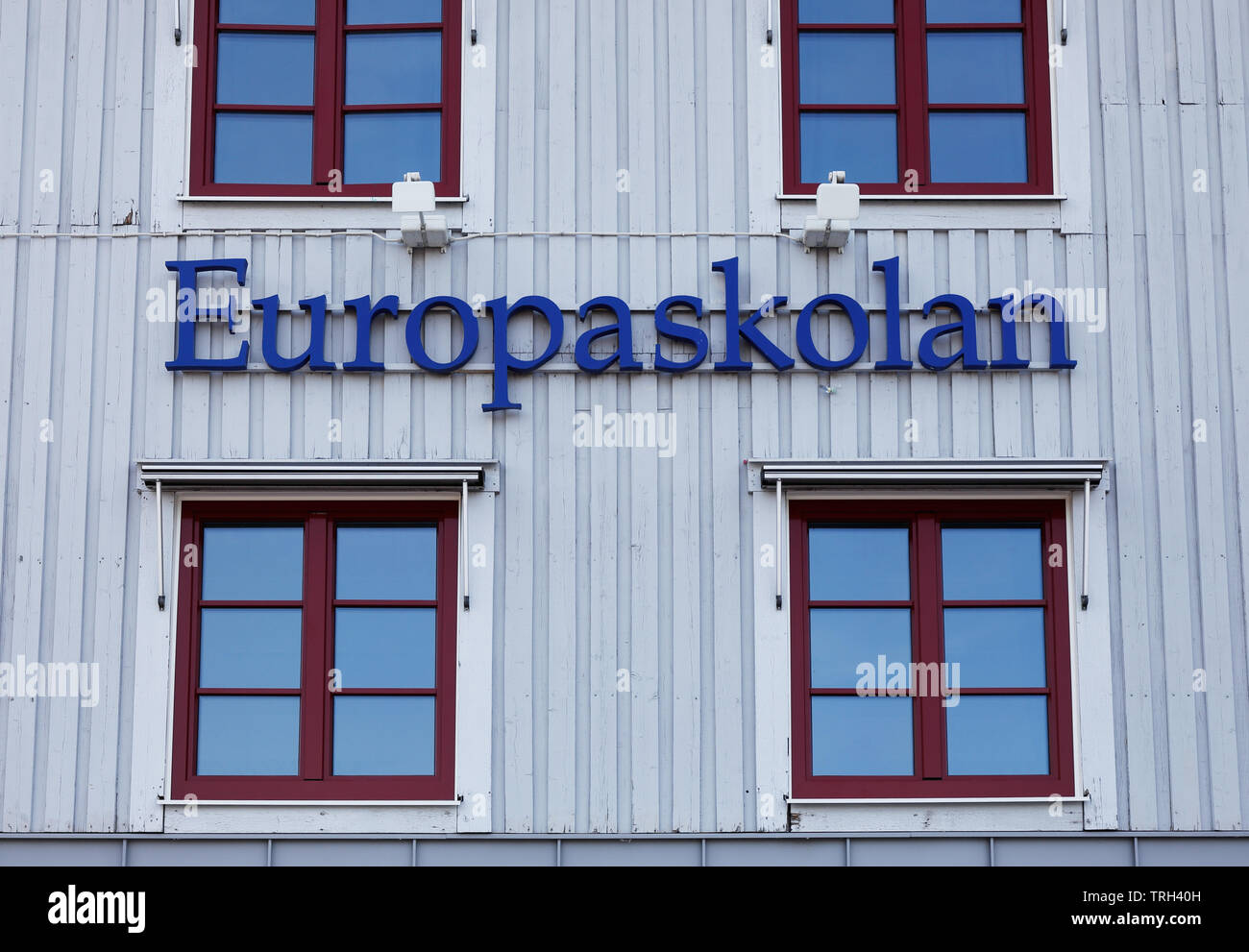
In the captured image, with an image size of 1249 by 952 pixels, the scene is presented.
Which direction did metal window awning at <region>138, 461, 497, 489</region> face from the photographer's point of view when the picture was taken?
facing the viewer

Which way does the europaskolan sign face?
toward the camera

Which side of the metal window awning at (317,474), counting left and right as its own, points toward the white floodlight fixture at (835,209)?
left

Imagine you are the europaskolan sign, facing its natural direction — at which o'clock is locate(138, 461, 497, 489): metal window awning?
The metal window awning is roughly at 3 o'clock from the europaskolan sign.
